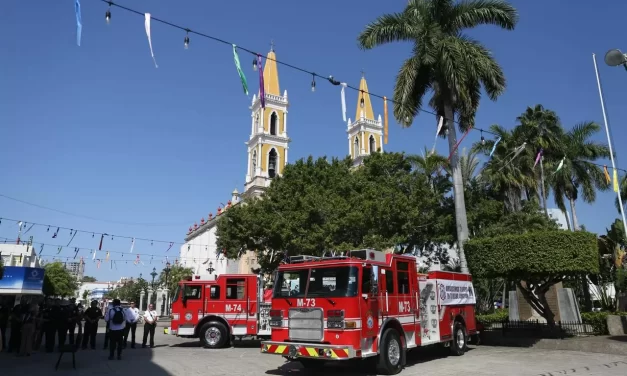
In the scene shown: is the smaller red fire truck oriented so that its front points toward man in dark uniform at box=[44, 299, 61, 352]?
yes

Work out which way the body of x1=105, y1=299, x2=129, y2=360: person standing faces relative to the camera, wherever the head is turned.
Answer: away from the camera

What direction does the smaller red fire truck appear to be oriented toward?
to the viewer's left

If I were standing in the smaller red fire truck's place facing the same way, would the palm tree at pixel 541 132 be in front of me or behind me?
behind

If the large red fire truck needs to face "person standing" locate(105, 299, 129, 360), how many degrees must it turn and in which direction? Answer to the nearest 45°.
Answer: approximately 45° to its right

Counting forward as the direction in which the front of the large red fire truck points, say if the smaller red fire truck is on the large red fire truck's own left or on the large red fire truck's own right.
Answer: on the large red fire truck's own right
